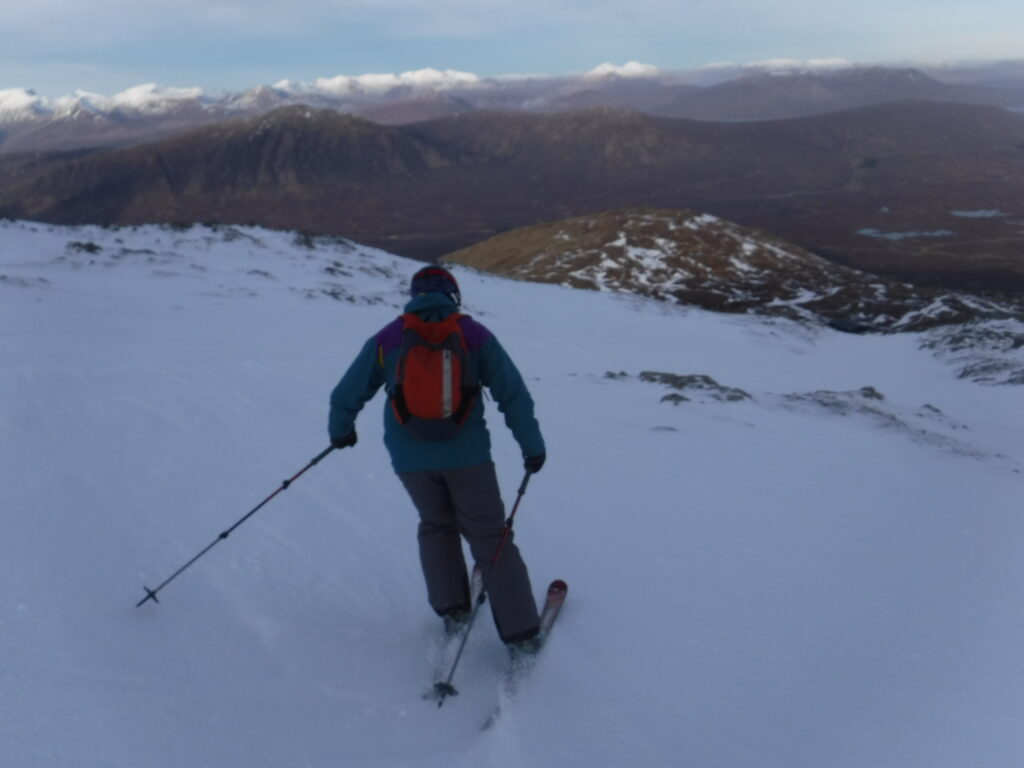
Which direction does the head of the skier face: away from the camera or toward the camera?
away from the camera

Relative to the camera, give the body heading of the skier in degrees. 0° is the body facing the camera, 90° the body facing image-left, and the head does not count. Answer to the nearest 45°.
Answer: approximately 180°
